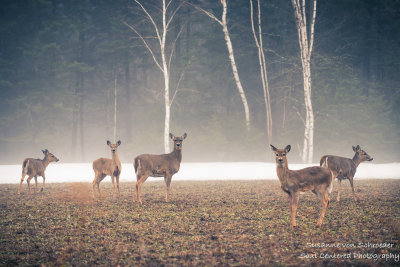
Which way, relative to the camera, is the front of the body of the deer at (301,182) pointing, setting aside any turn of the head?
to the viewer's left

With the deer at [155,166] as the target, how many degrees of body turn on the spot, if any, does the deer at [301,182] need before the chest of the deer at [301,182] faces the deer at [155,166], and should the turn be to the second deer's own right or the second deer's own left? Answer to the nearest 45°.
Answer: approximately 45° to the second deer's own right

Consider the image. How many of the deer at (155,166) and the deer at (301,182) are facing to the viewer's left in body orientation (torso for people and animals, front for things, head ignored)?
1

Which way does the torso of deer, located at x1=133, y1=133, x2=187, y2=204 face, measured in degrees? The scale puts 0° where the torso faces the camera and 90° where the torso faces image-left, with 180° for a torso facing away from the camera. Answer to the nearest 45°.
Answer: approximately 270°

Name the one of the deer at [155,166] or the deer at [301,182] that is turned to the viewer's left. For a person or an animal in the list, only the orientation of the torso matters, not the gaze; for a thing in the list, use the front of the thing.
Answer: the deer at [301,182]

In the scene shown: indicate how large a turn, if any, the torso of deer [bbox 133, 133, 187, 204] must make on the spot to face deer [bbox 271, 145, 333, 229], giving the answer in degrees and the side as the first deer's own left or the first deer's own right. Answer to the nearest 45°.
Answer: approximately 45° to the first deer's own right

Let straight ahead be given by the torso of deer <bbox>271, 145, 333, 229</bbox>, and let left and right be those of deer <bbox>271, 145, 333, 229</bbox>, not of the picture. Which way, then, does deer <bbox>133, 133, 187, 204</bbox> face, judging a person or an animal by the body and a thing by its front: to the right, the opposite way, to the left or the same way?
the opposite way
